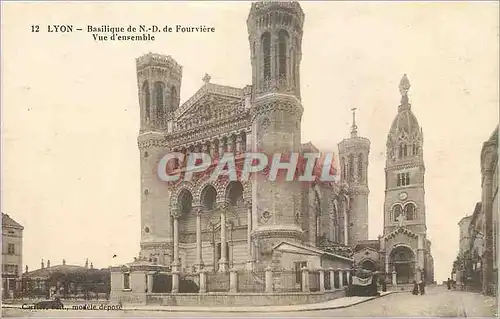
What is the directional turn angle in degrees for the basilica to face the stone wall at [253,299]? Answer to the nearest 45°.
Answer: approximately 45° to its left

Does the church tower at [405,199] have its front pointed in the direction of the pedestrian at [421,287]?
yes

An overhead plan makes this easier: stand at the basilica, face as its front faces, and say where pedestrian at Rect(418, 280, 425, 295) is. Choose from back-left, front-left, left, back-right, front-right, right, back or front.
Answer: left

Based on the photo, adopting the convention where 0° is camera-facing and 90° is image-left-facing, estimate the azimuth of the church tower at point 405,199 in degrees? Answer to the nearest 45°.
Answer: approximately 0°

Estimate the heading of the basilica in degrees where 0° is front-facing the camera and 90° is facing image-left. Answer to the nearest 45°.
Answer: approximately 45°

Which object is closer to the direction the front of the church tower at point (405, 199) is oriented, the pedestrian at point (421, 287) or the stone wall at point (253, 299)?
the pedestrian

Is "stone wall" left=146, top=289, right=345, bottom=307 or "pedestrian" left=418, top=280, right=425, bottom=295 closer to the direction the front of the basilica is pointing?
the stone wall
